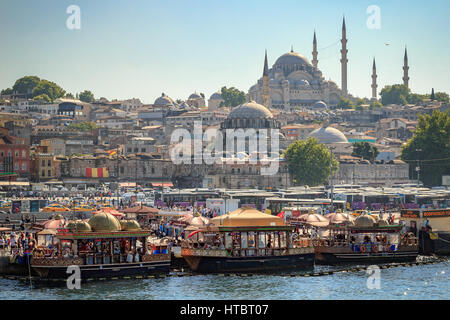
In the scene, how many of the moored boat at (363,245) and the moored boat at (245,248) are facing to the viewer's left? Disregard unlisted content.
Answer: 2

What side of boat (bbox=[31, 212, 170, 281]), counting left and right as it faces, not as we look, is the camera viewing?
left

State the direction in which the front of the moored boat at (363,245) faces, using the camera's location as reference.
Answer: facing to the left of the viewer

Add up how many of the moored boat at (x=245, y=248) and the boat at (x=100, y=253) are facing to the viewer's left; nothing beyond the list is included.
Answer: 2

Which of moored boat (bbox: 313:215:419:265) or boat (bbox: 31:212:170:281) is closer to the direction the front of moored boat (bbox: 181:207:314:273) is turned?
the boat

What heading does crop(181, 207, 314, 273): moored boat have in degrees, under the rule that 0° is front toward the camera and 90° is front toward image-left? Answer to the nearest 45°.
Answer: approximately 90°

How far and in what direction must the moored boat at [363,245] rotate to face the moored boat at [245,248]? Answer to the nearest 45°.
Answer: approximately 45° to its left

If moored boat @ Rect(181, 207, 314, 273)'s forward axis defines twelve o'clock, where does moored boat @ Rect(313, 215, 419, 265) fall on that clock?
moored boat @ Rect(313, 215, 419, 265) is roughly at 5 o'clock from moored boat @ Rect(181, 207, 314, 273).

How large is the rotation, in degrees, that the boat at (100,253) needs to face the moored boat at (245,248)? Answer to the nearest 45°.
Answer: approximately 180°

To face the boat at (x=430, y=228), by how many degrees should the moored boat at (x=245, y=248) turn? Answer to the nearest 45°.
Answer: approximately 135° to its right
